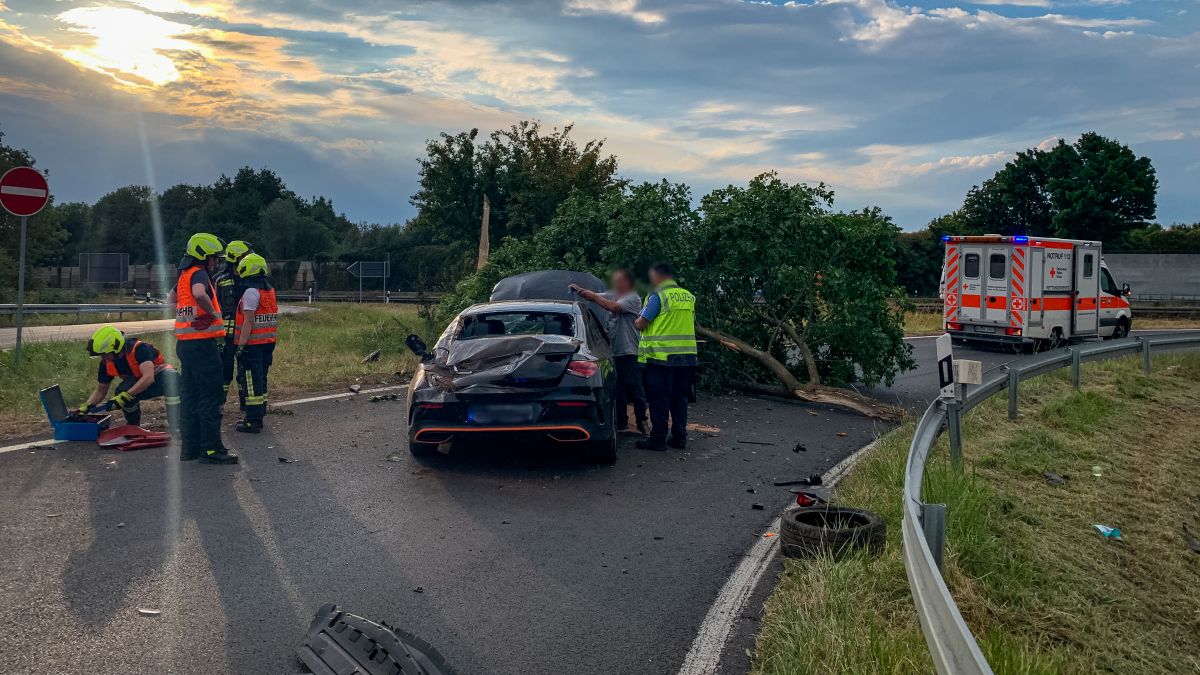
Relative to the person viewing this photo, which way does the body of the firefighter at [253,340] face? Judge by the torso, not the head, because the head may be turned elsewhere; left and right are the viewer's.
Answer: facing away from the viewer and to the left of the viewer

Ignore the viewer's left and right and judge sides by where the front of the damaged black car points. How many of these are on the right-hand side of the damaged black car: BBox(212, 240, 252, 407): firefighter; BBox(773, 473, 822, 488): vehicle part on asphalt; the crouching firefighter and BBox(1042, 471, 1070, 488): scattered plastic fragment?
2

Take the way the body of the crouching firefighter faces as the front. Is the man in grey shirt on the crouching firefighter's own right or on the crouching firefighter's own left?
on the crouching firefighter's own left

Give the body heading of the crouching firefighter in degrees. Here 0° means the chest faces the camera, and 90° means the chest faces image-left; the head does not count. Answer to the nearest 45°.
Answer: approximately 45°

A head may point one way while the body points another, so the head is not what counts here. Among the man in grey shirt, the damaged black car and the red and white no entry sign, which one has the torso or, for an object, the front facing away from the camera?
the damaged black car

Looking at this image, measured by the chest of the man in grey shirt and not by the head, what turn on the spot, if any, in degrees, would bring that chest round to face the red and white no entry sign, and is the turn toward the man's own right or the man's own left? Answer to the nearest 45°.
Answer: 0° — they already face it

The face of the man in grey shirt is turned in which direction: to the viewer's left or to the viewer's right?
to the viewer's left

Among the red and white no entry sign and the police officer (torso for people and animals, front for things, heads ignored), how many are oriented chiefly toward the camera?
1

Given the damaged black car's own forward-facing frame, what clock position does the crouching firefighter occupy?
The crouching firefighter is roughly at 10 o'clock from the damaged black car.

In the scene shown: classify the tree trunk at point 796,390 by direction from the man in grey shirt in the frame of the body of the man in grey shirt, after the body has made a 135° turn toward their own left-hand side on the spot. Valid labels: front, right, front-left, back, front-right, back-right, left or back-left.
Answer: left

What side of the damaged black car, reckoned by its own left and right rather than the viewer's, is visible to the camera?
back

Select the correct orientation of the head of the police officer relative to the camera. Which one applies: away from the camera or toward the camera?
away from the camera

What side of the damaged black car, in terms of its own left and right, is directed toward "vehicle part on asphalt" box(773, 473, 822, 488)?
right
